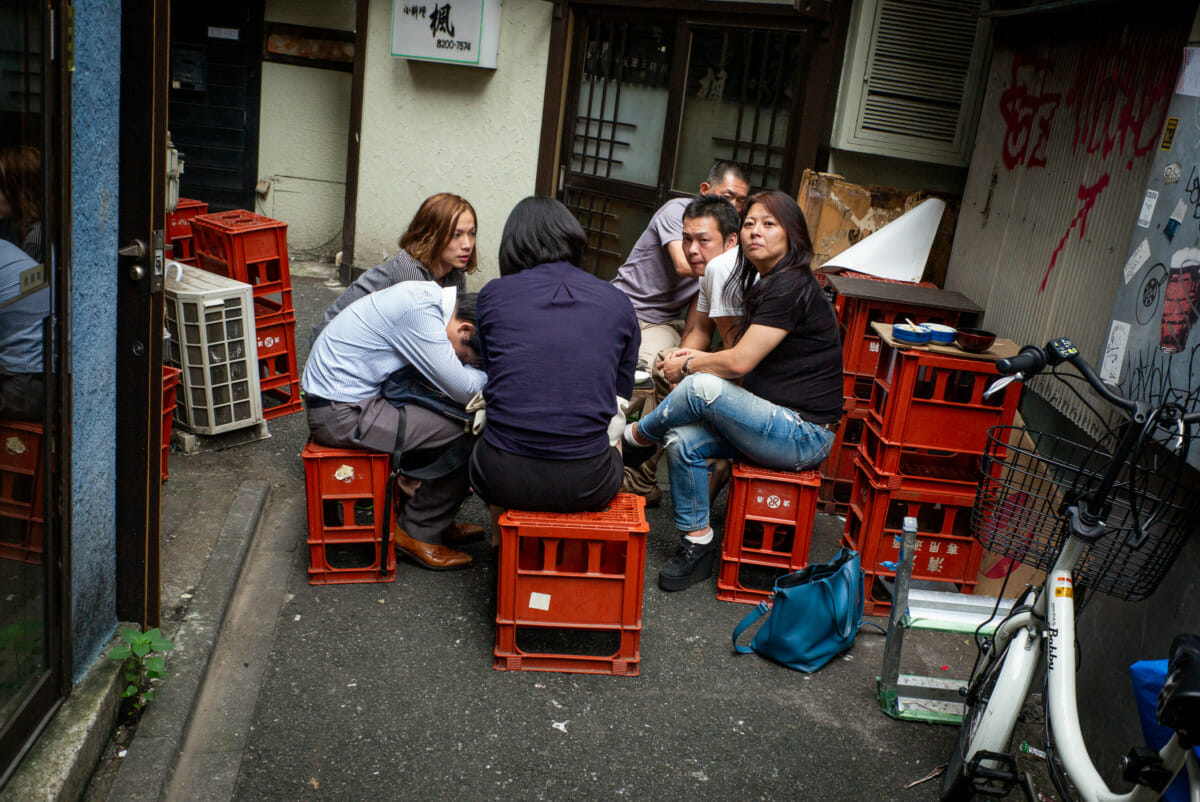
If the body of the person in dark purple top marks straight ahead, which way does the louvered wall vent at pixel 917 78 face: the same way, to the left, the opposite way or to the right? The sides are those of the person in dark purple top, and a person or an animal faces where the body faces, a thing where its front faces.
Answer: the opposite way

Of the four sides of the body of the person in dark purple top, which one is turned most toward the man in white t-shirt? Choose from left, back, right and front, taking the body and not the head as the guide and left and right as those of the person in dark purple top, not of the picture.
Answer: front

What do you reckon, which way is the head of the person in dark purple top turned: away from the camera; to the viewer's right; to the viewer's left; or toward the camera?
away from the camera

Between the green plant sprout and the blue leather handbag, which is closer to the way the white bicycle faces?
the blue leather handbag

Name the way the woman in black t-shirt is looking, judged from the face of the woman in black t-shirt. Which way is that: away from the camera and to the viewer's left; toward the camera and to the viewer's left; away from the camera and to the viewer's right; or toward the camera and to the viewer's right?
toward the camera and to the viewer's left

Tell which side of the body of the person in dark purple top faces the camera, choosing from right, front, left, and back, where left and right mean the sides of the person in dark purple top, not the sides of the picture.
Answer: back

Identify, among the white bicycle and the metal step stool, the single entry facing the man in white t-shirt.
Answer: the white bicycle

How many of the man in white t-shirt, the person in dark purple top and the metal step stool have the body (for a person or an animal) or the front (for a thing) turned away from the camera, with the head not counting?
1

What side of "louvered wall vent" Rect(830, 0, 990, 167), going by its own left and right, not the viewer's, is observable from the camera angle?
front

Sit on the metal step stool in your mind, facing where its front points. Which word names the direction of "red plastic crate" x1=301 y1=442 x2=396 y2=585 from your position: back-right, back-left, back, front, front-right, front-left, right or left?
right

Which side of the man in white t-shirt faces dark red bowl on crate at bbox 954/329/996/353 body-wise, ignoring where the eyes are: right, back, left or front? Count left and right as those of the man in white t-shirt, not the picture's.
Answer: left

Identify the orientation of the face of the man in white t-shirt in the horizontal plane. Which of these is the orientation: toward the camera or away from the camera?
toward the camera

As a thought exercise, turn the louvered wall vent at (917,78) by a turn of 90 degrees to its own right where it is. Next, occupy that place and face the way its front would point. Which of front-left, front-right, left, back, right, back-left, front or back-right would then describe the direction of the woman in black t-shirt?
left

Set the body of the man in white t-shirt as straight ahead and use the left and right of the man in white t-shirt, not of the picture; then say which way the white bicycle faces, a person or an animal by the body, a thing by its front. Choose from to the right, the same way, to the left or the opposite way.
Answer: to the right
